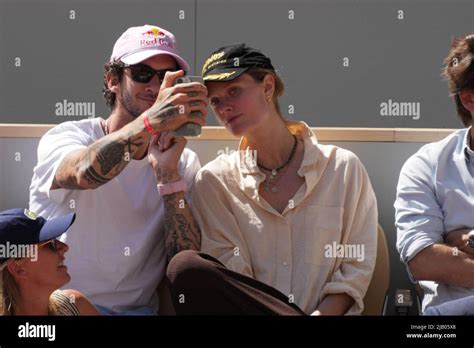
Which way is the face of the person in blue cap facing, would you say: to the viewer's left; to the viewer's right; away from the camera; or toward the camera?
to the viewer's right

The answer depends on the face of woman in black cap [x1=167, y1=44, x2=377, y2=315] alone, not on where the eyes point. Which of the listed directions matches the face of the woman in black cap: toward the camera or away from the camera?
toward the camera

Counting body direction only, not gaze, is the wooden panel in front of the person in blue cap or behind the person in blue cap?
in front

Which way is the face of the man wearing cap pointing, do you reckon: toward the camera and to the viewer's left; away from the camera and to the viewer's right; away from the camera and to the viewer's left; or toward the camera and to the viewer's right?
toward the camera and to the viewer's right

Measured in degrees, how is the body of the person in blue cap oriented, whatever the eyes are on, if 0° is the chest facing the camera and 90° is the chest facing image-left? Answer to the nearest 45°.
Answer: approximately 270°
